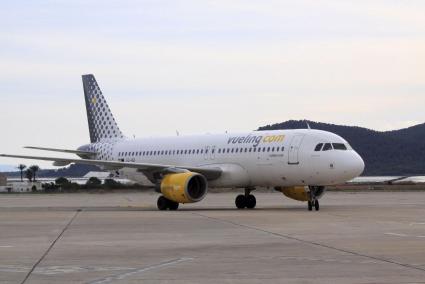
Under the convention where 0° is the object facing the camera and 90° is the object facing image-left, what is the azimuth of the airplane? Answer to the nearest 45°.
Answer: approximately 315°
